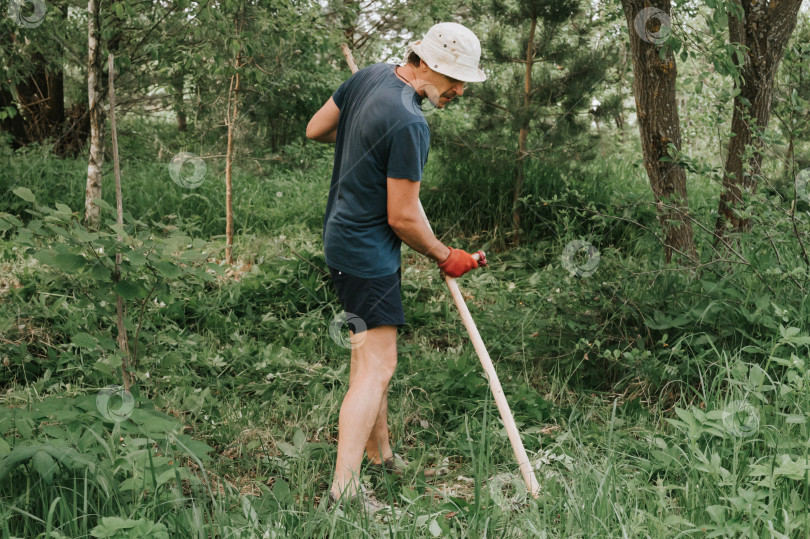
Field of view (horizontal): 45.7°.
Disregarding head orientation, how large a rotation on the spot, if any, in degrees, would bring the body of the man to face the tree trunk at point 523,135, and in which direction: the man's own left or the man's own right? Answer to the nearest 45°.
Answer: approximately 45° to the man's own left

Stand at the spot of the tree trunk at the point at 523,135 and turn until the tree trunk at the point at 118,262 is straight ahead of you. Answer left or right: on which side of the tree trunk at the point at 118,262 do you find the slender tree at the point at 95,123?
right

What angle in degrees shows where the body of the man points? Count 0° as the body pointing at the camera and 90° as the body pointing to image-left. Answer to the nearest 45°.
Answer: approximately 225°

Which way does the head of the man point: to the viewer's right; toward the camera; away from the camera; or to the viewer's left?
to the viewer's right

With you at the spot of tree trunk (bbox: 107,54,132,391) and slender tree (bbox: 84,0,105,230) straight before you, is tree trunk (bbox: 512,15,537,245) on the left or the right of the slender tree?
right

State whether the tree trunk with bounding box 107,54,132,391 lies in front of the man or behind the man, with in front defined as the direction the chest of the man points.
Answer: behind
